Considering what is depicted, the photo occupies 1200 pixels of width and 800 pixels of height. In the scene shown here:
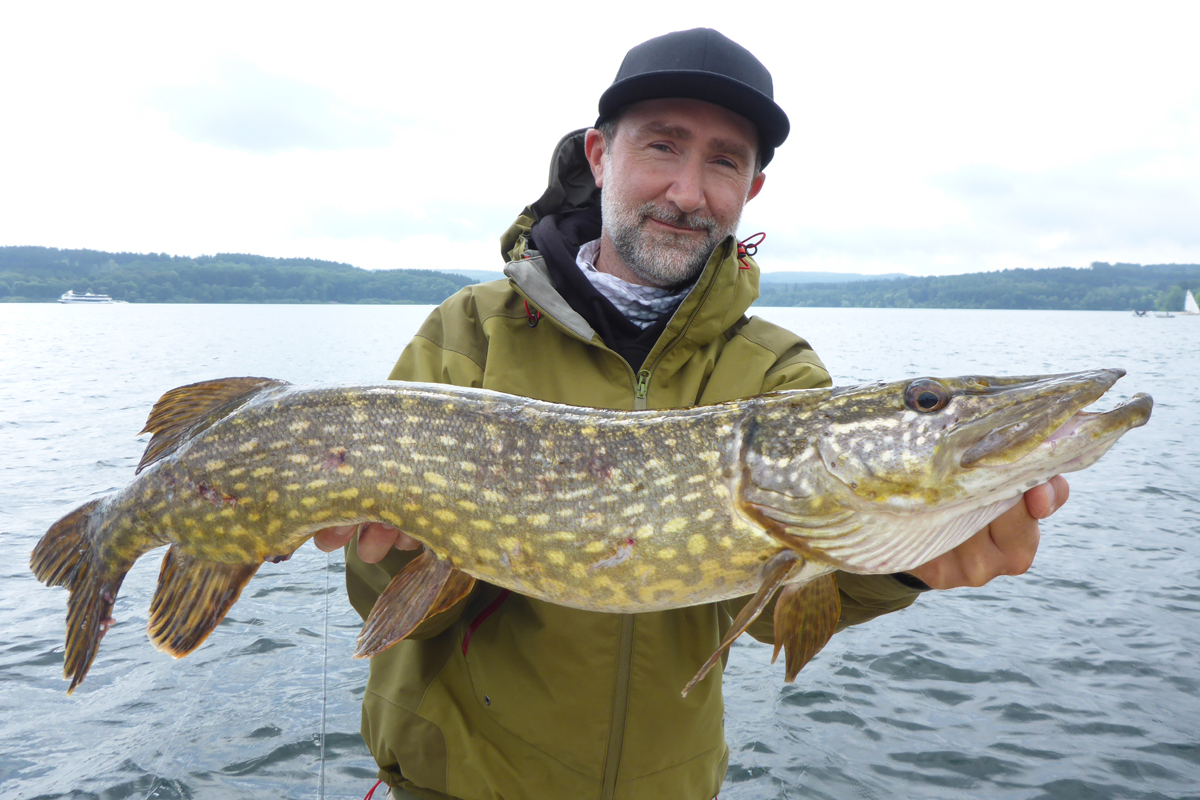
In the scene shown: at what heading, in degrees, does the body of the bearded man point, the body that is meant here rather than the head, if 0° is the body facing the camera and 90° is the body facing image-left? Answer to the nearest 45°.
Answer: approximately 0°

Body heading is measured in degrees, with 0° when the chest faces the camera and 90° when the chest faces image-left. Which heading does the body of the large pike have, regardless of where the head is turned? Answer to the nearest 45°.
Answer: approximately 270°
